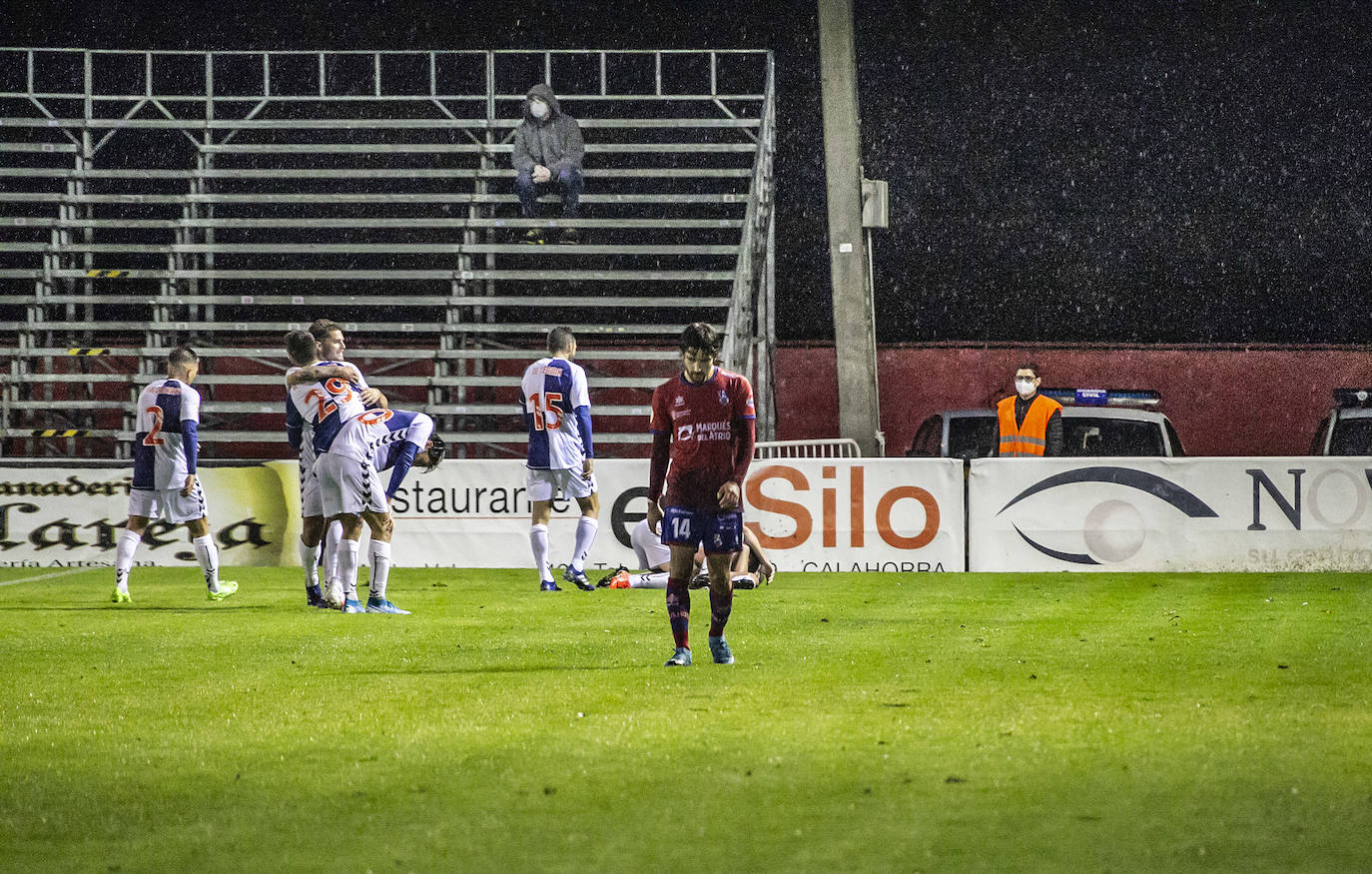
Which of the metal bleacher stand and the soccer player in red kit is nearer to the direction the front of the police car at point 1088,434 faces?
the soccer player in red kit

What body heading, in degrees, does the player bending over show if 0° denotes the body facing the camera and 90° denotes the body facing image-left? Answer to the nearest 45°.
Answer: approximately 270°

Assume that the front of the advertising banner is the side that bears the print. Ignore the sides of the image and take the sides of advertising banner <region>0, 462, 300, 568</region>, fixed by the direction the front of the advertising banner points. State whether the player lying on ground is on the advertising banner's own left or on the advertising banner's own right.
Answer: on the advertising banner's own left

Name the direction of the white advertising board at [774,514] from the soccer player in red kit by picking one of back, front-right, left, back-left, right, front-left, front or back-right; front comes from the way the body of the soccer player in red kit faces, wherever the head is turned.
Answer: back

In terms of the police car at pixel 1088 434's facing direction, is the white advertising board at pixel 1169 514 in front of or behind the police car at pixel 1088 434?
in front

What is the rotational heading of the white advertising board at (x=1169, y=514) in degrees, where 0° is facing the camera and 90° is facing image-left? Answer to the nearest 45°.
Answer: approximately 0°

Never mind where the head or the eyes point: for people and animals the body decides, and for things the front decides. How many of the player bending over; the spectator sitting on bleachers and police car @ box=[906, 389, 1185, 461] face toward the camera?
2
